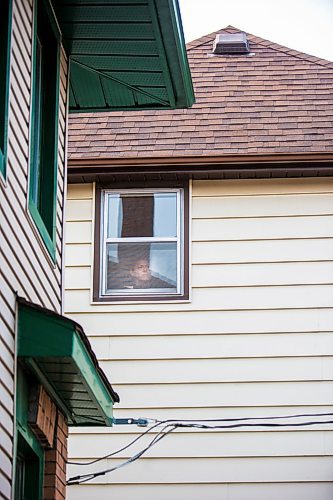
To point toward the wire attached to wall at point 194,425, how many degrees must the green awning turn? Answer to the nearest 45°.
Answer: approximately 90° to its left

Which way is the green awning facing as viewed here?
to the viewer's right

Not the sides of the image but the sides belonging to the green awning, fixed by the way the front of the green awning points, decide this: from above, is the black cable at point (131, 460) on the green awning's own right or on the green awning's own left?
on the green awning's own left

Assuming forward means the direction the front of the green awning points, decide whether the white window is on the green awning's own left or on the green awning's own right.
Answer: on the green awning's own left

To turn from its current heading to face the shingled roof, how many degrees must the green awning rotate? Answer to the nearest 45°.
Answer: approximately 90° to its left

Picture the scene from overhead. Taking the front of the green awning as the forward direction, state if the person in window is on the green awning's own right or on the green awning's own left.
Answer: on the green awning's own left
